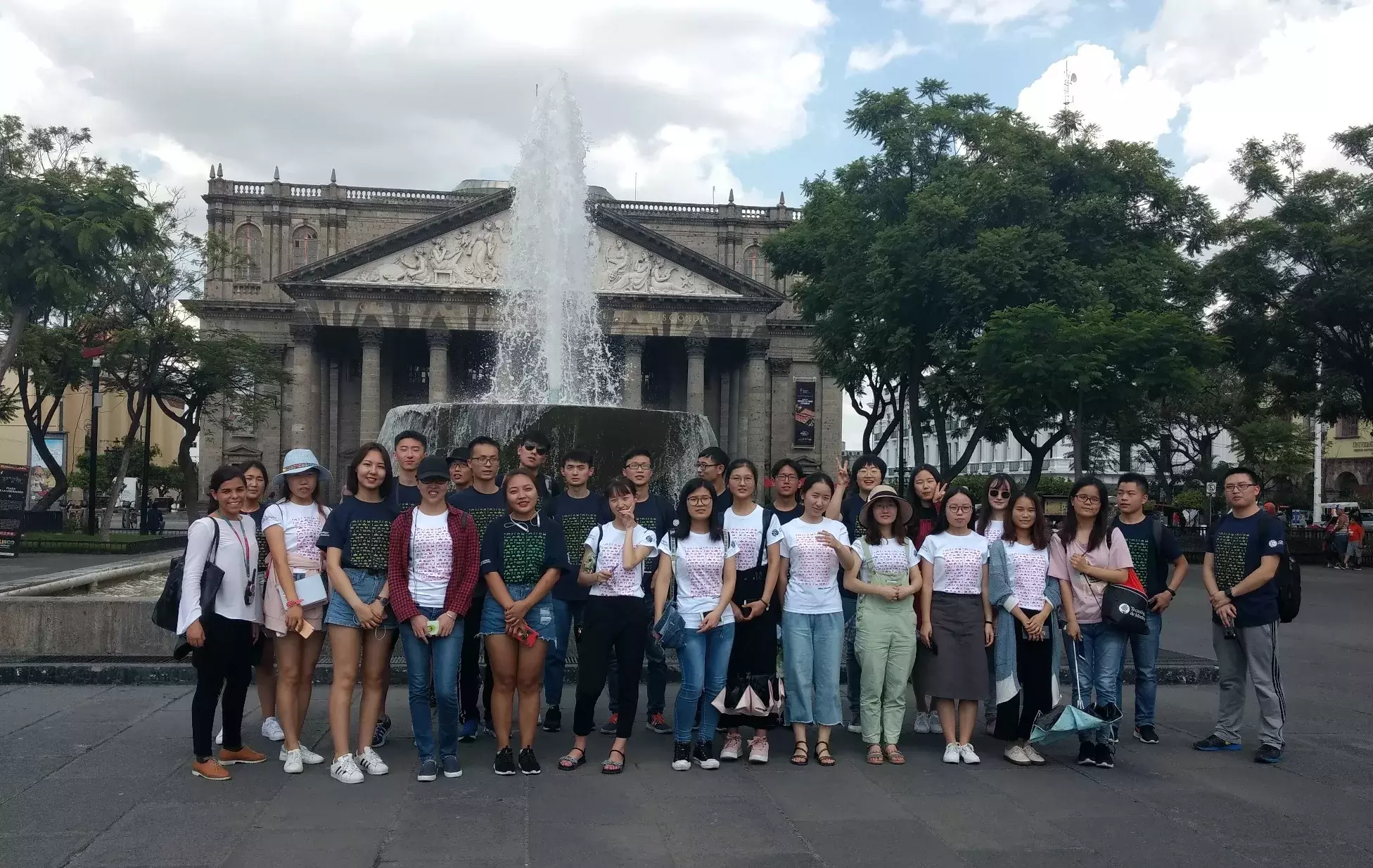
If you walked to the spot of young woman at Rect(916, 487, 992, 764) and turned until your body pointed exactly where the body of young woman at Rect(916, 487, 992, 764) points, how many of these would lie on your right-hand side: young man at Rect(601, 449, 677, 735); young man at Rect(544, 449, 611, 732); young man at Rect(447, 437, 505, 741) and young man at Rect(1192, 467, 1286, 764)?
3

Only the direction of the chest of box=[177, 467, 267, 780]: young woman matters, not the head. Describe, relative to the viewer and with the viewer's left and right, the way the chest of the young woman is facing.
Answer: facing the viewer and to the right of the viewer

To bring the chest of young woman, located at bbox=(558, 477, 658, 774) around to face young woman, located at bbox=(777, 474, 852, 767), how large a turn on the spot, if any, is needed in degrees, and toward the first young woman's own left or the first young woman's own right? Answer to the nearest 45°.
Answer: approximately 90° to the first young woman's own left

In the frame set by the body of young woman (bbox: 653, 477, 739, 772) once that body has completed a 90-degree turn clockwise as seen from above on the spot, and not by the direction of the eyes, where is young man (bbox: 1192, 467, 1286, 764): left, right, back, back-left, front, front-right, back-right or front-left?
back

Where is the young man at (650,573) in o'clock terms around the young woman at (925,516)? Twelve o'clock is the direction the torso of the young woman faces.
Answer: The young man is roughly at 2 o'clock from the young woman.

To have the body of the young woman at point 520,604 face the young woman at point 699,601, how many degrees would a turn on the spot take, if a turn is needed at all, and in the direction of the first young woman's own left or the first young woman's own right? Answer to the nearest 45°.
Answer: approximately 90° to the first young woman's own left

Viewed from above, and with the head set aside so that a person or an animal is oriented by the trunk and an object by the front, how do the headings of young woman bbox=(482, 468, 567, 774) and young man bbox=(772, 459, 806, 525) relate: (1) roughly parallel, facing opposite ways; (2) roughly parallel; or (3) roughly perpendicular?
roughly parallel

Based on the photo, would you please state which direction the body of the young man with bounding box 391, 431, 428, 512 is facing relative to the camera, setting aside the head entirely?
toward the camera

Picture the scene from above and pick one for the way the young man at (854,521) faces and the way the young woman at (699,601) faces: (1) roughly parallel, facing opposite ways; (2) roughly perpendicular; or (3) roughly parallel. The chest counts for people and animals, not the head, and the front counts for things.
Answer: roughly parallel

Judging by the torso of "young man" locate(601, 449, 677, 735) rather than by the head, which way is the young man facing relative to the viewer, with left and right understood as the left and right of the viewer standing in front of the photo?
facing the viewer

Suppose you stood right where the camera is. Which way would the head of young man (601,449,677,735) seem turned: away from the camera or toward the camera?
toward the camera

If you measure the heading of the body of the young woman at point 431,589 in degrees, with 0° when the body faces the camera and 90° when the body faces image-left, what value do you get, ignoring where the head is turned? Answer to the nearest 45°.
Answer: approximately 0°

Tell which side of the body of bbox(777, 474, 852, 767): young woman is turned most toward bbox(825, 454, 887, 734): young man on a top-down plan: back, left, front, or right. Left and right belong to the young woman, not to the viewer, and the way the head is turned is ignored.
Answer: back

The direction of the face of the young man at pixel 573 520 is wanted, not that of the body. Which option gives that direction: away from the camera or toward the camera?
toward the camera

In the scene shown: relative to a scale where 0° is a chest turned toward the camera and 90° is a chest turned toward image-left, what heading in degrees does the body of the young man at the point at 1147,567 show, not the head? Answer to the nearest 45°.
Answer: approximately 45°
